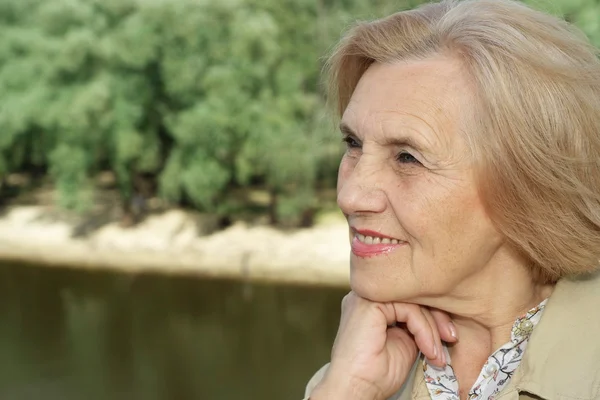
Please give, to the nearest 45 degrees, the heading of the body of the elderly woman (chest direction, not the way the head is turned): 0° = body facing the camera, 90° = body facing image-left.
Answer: approximately 45°
